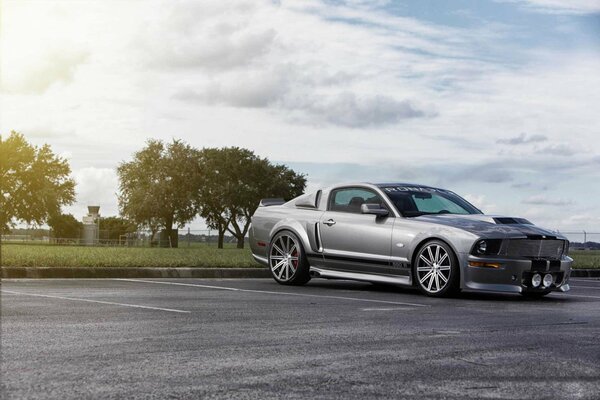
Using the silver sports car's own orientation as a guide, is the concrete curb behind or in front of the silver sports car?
behind

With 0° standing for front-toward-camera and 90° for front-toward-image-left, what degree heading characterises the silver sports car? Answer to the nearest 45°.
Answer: approximately 315°
